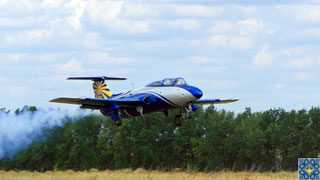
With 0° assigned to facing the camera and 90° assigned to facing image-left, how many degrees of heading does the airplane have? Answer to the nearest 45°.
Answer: approximately 315°

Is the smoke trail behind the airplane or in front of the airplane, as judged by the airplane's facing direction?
behind
